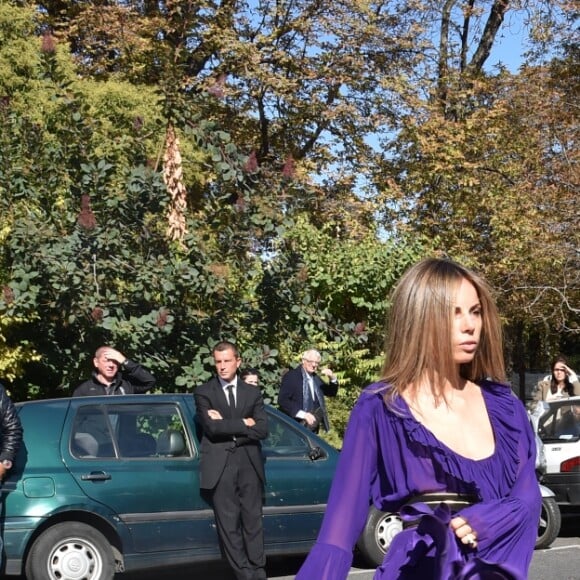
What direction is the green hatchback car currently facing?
to the viewer's right

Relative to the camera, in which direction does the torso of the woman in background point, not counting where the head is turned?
toward the camera

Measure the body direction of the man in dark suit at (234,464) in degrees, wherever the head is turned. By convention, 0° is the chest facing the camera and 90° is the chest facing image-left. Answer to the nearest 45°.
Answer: approximately 0°

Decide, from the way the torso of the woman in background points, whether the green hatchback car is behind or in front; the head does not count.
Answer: in front

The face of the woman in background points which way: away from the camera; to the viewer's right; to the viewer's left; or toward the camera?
toward the camera

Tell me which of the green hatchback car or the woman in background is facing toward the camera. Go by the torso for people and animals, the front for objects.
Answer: the woman in background

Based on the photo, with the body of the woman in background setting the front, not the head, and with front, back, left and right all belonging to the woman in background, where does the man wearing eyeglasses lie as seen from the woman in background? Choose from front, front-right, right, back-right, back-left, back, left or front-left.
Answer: front-right

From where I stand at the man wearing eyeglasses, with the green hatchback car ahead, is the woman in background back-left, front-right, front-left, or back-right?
back-left

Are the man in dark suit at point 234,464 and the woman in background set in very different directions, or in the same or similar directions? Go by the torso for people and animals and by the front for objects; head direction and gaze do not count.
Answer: same or similar directions

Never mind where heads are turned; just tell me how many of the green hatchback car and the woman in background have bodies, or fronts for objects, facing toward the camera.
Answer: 1

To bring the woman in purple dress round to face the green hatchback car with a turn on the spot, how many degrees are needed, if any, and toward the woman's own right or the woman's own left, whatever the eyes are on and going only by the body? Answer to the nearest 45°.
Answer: approximately 180°

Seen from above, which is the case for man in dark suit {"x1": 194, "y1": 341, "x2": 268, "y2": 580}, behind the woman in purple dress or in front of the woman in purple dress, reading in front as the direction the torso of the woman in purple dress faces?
behind

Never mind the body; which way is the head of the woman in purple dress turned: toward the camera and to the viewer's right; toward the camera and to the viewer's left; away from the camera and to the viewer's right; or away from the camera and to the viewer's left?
toward the camera and to the viewer's right

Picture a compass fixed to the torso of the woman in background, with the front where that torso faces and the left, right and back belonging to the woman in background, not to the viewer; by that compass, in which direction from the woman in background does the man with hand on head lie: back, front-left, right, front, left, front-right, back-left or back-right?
front-right

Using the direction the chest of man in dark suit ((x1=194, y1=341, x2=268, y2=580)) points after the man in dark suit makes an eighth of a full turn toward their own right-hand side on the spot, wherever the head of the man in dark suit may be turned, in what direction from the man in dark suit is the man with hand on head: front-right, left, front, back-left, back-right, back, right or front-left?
right

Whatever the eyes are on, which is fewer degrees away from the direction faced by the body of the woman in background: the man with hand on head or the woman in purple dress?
the woman in purple dress

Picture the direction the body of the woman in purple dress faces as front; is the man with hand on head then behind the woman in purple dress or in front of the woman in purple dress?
behind
